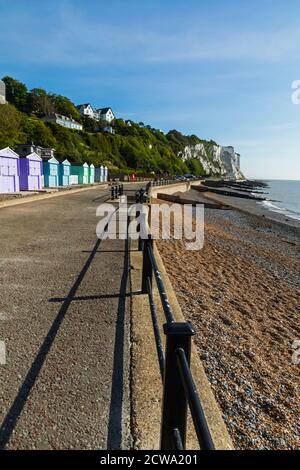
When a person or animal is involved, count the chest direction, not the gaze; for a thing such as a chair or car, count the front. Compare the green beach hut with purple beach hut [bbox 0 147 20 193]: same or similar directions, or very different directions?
same or similar directions

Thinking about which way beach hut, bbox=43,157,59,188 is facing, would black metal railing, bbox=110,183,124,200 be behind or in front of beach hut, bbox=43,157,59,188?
in front

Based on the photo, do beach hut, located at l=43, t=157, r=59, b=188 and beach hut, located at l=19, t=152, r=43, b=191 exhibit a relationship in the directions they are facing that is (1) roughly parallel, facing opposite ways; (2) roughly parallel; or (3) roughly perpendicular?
roughly parallel

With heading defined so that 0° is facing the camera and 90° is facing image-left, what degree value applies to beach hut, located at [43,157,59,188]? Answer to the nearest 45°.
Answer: approximately 315°

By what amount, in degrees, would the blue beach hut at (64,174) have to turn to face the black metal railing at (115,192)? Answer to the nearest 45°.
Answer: approximately 45° to its right

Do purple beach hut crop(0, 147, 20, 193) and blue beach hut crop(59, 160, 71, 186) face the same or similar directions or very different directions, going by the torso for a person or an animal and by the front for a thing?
same or similar directions

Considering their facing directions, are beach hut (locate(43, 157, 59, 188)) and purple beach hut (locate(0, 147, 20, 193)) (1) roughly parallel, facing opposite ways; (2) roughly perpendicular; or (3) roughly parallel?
roughly parallel

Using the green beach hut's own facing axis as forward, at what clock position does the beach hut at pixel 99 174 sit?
The beach hut is roughly at 8 o'clock from the green beach hut.

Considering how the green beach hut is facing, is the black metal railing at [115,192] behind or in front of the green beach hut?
in front

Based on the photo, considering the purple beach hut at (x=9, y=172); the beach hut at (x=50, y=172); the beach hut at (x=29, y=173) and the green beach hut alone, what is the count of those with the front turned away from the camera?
0

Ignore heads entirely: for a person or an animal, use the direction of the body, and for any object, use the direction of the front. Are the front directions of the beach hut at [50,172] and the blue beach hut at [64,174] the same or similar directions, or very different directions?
same or similar directions
